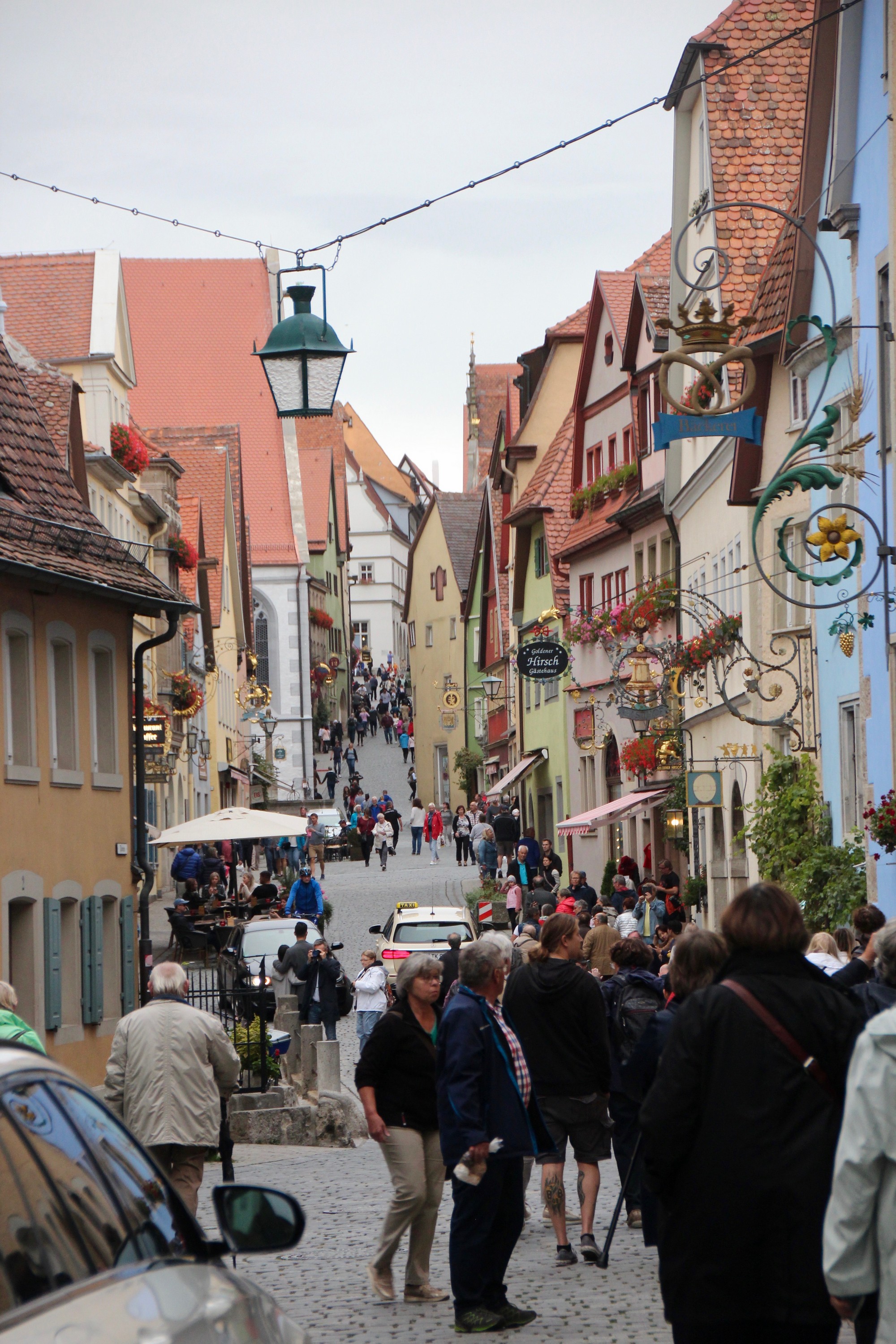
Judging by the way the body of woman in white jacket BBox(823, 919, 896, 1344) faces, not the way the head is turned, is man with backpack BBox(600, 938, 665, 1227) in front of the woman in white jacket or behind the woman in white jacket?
in front

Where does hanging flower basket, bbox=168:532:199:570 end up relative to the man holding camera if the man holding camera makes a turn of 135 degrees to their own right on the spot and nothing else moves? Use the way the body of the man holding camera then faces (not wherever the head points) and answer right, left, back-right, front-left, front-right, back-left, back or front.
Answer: front-right

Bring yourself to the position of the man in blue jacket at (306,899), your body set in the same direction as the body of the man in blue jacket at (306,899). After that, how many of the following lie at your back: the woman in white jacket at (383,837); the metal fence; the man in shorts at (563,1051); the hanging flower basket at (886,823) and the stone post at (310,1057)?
1

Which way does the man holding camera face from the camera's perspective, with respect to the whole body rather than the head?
toward the camera

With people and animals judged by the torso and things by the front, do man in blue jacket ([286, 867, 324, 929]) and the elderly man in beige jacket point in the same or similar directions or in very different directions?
very different directions

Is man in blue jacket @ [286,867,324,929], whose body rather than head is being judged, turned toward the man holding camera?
yes

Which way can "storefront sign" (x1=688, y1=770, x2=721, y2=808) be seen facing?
toward the camera

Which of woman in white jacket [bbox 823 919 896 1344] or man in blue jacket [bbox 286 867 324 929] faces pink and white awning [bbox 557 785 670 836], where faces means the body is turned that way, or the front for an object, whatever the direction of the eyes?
the woman in white jacket

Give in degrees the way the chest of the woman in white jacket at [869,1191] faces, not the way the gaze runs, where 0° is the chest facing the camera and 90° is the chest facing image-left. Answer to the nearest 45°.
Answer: approximately 180°

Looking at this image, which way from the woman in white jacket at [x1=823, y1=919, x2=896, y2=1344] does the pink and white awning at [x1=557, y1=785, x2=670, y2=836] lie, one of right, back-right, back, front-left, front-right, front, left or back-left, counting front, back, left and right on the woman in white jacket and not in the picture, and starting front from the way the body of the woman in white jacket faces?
front

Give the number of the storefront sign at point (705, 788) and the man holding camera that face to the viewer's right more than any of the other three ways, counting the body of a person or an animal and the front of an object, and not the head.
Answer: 0

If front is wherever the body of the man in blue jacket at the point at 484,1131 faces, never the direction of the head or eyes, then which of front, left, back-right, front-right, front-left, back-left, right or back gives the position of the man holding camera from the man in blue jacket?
left

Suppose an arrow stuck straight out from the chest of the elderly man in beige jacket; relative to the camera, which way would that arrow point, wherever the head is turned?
away from the camera

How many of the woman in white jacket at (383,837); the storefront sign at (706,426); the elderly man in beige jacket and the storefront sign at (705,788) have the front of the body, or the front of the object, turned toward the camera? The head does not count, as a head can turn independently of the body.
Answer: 3
